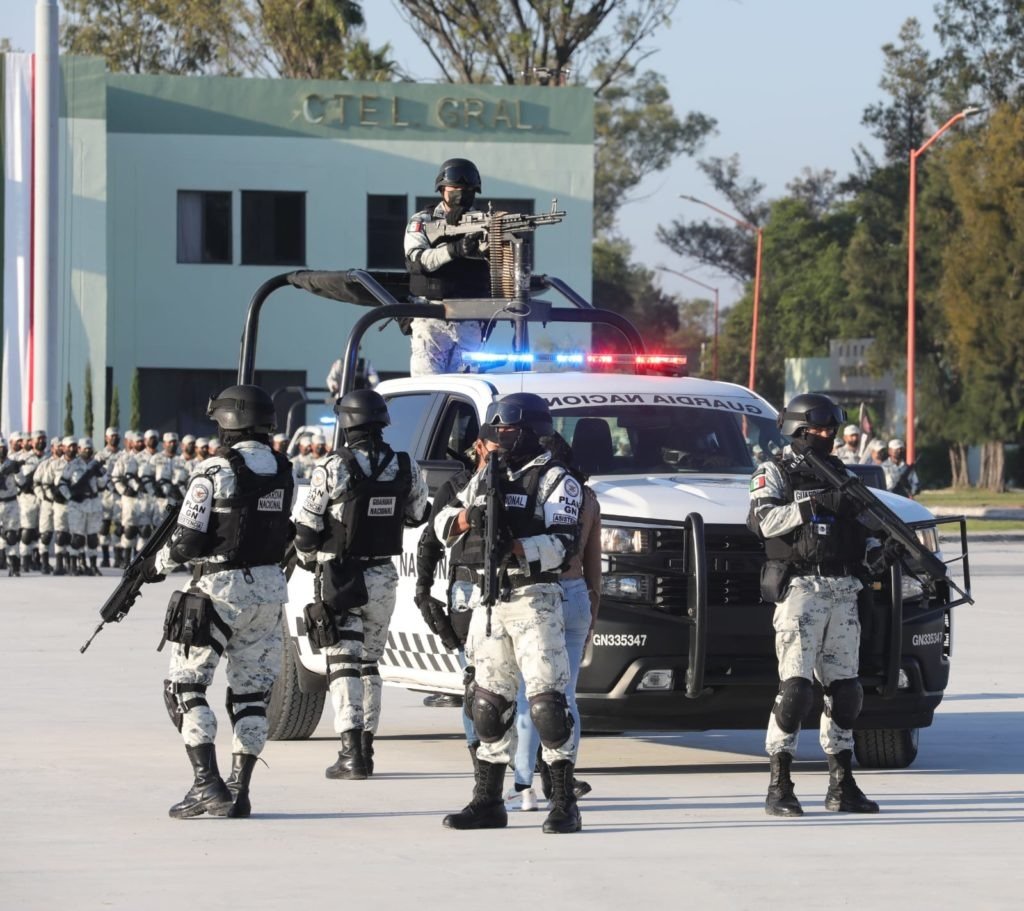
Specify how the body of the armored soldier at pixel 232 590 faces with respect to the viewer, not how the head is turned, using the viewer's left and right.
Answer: facing away from the viewer and to the left of the viewer

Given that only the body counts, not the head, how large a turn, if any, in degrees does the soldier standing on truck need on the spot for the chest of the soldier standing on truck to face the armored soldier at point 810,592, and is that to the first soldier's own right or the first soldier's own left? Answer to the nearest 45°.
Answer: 0° — they already face them

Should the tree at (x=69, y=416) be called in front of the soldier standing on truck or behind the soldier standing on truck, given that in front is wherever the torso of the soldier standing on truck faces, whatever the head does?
behind

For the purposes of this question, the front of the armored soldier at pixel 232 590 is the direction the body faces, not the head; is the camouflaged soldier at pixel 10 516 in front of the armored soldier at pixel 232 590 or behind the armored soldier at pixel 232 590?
in front

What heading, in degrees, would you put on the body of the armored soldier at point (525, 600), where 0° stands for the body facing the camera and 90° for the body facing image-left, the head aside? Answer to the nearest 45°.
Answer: approximately 45°

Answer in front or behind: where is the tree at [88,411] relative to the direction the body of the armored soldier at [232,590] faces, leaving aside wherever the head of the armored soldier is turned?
in front

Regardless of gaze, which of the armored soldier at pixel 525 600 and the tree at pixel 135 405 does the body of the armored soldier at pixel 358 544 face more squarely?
the tree

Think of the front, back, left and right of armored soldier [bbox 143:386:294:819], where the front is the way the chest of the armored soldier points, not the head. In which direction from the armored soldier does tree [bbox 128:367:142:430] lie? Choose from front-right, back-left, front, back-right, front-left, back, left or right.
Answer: front-right

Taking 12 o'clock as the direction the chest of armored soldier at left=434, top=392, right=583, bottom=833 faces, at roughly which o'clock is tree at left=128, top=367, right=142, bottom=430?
The tree is roughly at 4 o'clock from the armored soldier.

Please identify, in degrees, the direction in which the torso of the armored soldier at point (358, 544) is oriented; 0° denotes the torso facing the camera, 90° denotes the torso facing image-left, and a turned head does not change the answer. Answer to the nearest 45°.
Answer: approximately 135°

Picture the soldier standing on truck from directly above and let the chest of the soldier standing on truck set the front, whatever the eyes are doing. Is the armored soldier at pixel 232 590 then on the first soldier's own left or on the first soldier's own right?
on the first soldier's own right
